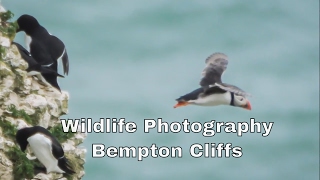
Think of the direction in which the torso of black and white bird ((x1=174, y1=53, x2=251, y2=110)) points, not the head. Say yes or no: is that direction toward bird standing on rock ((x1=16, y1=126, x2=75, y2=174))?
no

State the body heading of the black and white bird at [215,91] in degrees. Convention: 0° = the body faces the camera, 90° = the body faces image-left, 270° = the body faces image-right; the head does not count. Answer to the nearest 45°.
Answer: approximately 270°

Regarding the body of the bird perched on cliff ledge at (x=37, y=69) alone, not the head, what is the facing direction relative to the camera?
to the viewer's left

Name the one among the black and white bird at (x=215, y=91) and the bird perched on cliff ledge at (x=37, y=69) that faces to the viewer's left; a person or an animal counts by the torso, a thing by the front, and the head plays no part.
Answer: the bird perched on cliff ledge

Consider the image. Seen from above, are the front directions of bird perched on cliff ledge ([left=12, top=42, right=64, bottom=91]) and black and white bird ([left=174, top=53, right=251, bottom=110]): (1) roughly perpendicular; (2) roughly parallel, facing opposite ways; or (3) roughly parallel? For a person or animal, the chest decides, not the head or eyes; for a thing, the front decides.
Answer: roughly parallel, facing opposite ways

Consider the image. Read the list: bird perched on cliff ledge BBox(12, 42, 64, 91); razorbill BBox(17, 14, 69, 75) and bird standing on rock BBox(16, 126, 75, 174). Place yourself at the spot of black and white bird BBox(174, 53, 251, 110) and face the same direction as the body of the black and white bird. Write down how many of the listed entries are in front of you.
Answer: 0

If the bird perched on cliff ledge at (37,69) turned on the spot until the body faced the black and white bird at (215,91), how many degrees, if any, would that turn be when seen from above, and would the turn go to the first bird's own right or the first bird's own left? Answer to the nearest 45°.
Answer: approximately 180°

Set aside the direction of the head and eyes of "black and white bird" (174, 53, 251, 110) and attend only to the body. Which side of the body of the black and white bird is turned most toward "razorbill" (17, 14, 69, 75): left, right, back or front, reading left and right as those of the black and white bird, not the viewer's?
back

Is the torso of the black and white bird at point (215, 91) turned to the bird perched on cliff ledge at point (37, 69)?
no

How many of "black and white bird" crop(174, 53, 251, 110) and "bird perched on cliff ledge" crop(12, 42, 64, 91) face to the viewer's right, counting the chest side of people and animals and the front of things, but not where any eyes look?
1
